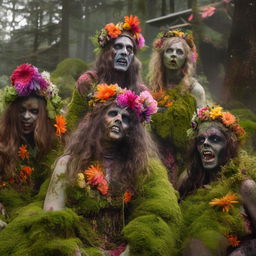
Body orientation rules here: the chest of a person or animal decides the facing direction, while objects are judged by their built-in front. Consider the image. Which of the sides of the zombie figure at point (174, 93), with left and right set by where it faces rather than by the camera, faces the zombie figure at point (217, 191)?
front

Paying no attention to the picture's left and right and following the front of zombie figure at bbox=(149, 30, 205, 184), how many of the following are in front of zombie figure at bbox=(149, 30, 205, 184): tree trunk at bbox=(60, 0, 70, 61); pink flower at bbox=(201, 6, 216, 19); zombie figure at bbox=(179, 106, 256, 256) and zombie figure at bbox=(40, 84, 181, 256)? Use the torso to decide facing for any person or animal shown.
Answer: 2

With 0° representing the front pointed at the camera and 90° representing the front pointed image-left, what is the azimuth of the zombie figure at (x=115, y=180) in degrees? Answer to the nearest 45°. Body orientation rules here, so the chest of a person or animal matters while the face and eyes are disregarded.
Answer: approximately 0°

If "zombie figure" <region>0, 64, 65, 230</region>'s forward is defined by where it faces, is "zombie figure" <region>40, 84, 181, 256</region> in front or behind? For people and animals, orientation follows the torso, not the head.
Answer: in front

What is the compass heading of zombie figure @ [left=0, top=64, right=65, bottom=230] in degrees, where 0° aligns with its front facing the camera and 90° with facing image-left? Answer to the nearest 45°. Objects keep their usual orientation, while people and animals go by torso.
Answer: approximately 0°

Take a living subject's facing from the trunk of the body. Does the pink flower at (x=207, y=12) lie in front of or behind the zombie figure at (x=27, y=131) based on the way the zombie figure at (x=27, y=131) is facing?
behind

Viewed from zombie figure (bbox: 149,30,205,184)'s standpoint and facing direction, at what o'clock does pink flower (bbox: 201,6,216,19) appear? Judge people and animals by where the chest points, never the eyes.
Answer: The pink flower is roughly at 6 o'clock from the zombie figure.

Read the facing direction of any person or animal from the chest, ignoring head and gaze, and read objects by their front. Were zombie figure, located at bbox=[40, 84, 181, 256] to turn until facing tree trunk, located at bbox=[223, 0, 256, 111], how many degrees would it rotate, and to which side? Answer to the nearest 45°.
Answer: approximately 135° to its left

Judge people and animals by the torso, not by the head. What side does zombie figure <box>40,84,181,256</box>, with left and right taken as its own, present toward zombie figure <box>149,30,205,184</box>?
back

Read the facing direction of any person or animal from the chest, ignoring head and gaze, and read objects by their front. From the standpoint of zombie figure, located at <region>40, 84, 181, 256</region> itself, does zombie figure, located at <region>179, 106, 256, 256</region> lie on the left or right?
on its left

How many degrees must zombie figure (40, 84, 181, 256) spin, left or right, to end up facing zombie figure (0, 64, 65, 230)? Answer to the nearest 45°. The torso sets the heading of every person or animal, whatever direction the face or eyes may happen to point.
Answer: approximately 135° to its right

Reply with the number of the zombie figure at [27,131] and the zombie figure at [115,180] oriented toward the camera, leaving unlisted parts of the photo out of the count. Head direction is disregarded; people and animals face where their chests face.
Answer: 2

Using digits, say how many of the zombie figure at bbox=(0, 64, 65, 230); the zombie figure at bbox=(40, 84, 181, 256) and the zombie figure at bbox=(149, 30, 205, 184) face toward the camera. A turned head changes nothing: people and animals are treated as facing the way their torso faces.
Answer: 3

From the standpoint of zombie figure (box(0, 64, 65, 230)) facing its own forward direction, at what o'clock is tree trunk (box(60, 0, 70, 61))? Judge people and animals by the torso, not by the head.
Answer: The tree trunk is roughly at 6 o'clock from the zombie figure.
